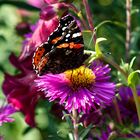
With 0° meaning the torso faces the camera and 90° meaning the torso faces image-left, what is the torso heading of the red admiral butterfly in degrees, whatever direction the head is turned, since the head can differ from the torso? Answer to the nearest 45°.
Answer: approximately 270°
